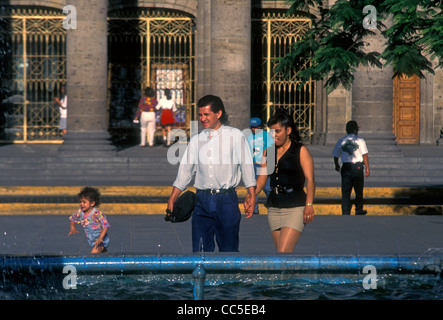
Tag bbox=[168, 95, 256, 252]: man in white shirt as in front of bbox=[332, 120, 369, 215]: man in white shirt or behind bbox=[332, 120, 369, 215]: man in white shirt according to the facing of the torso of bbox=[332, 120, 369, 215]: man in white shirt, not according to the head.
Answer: behind

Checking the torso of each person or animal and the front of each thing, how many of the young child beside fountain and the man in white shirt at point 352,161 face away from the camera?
1

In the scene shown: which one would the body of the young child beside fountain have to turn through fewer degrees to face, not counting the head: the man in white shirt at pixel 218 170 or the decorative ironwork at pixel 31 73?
the man in white shirt

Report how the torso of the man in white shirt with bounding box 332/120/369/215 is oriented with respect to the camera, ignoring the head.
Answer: away from the camera

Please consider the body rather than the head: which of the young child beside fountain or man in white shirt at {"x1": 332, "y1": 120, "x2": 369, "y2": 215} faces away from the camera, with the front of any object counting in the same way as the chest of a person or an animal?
the man in white shirt
